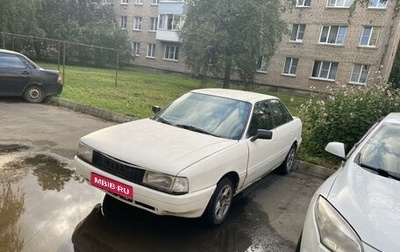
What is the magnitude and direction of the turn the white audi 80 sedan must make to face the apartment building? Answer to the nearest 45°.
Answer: approximately 180°

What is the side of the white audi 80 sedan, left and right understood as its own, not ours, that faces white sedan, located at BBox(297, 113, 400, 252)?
left

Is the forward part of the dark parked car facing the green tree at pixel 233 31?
no

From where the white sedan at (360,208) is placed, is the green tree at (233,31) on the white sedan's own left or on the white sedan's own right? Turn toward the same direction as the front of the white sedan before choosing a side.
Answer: on the white sedan's own right

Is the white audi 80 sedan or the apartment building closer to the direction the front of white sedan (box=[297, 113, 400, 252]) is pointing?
the white audi 80 sedan

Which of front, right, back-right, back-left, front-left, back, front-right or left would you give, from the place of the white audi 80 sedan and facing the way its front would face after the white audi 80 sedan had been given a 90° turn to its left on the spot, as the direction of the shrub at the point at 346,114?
left

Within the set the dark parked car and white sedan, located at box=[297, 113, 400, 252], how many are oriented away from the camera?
0

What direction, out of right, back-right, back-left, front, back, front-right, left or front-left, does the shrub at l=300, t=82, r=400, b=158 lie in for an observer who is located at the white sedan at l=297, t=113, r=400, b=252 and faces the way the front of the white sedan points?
back-right

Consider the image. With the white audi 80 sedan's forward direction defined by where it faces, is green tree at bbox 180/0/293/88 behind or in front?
behind

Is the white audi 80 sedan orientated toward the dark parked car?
no

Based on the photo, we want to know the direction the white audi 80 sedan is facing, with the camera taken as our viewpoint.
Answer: facing the viewer and to the left of the viewer

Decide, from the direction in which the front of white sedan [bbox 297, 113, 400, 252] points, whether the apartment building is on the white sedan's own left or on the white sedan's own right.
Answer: on the white sedan's own right
